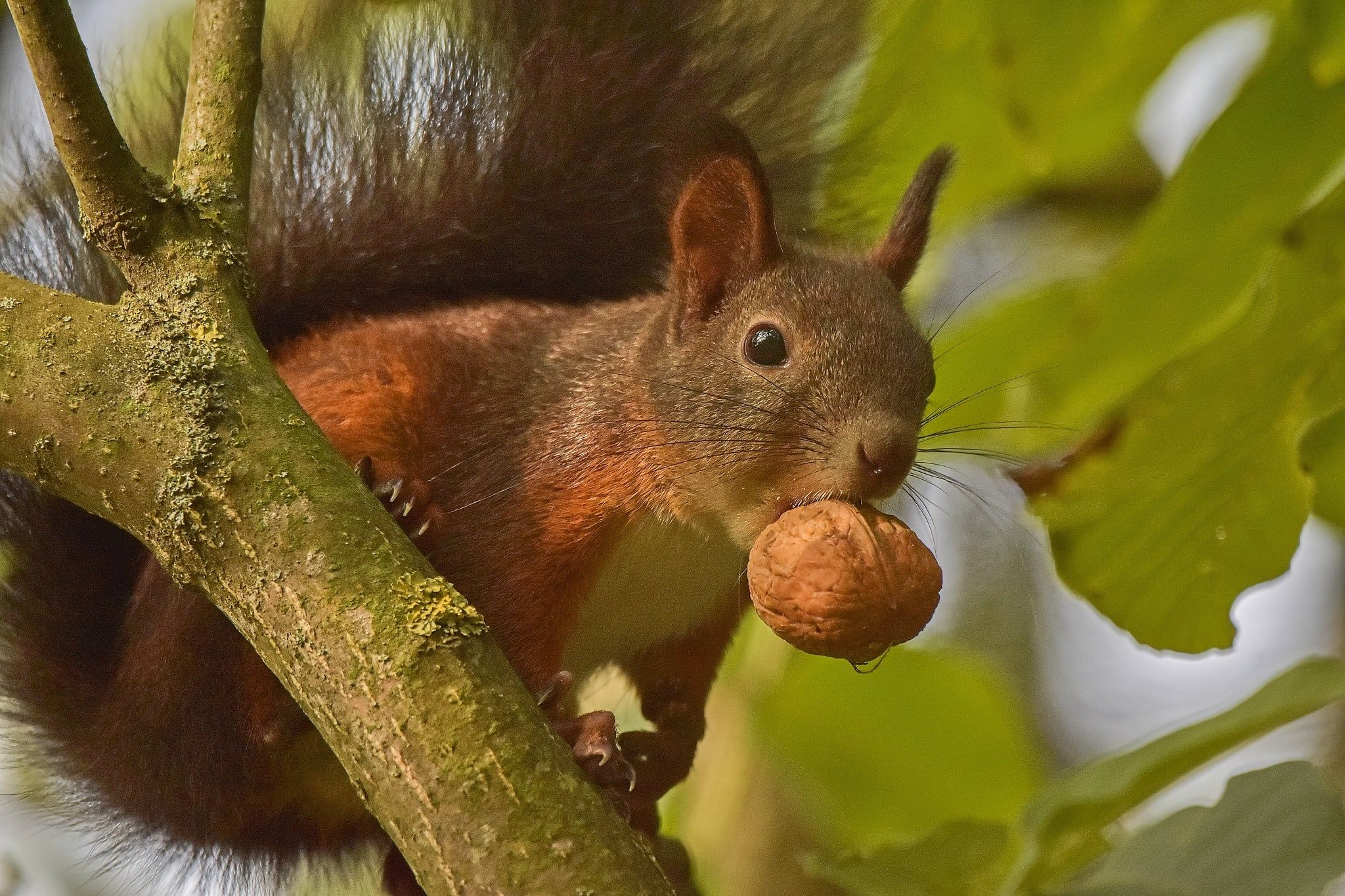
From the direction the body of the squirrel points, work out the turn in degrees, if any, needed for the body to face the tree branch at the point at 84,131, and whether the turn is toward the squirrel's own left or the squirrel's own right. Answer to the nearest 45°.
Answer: approximately 90° to the squirrel's own right

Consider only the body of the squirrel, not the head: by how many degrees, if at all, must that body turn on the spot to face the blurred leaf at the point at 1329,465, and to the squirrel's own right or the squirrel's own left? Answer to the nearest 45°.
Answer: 0° — it already faces it

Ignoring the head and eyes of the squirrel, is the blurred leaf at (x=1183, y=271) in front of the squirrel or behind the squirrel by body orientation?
in front

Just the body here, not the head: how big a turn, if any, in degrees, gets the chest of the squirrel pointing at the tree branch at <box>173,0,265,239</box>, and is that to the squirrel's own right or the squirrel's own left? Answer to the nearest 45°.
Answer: approximately 90° to the squirrel's own right

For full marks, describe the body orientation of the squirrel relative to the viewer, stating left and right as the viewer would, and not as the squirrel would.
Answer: facing the viewer and to the right of the viewer

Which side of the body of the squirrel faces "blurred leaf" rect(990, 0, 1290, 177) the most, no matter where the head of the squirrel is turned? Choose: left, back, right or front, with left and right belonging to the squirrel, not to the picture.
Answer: left

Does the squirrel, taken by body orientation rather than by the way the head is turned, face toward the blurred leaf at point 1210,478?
yes
